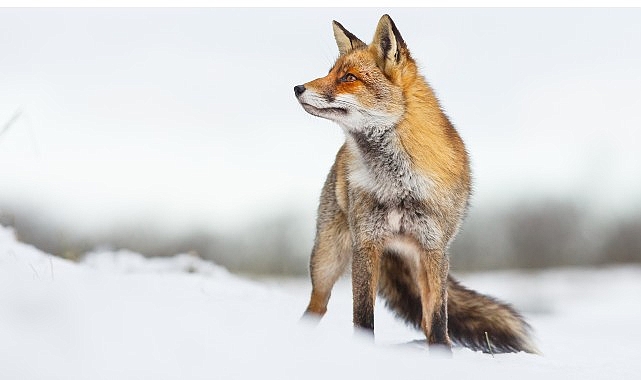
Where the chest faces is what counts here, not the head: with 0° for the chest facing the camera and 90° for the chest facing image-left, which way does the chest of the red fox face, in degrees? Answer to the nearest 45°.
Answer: approximately 0°
